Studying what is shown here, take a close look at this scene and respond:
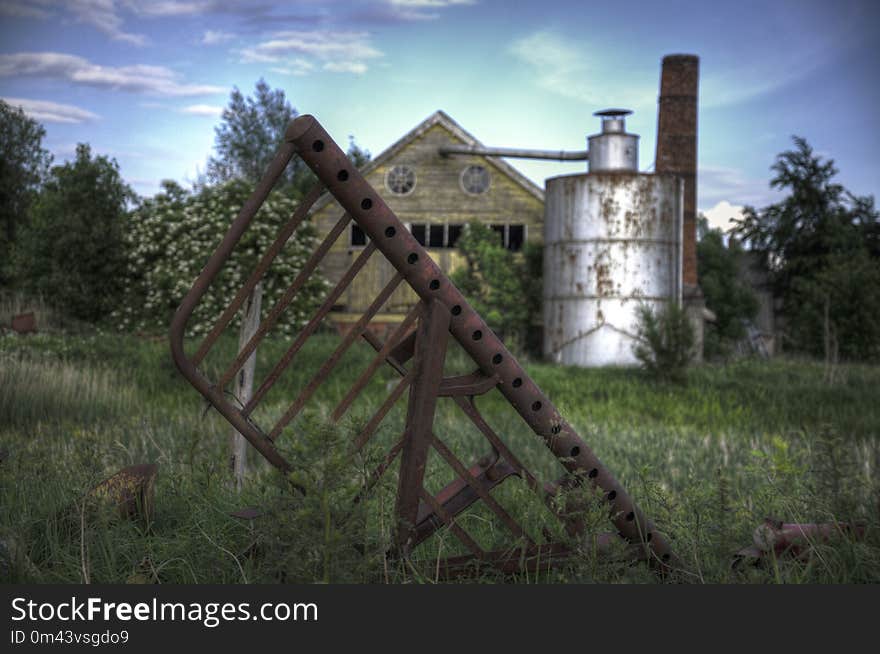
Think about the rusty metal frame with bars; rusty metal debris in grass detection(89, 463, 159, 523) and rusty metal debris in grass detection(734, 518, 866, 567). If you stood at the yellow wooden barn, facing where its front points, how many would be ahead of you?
3

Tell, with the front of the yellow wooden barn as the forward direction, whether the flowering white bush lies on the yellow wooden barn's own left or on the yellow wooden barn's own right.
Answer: on the yellow wooden barn's own right

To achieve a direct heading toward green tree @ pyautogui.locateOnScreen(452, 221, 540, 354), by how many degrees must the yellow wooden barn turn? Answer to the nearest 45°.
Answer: approximately 45° to its left

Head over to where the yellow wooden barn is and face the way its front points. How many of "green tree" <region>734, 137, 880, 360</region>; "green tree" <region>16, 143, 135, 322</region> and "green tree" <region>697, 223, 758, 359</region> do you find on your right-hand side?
1

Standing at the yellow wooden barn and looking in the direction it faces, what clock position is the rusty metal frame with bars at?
The rusty metal frame with bars is roughly at 12 o'clock from the yellow wooden barn.

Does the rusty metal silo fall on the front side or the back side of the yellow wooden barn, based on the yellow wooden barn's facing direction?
on the front side

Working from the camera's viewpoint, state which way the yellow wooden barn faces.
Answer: facing the viewer

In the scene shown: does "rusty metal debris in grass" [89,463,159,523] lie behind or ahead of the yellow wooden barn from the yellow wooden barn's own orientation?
ahead

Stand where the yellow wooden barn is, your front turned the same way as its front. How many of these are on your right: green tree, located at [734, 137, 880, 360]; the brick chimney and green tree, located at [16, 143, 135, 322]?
1

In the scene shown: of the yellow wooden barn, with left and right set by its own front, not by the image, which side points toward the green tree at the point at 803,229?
left

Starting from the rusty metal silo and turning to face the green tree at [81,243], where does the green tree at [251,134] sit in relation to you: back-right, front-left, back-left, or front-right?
front-right

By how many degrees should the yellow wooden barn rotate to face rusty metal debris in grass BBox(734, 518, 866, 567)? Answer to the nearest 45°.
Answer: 0° — it already faces it

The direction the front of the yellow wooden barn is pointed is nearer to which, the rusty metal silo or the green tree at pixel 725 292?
the rusty metal silo

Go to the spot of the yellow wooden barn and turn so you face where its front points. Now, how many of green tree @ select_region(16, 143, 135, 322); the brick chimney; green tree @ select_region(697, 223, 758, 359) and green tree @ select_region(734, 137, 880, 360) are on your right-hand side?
1

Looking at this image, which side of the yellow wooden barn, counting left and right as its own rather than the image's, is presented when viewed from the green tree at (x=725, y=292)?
left
